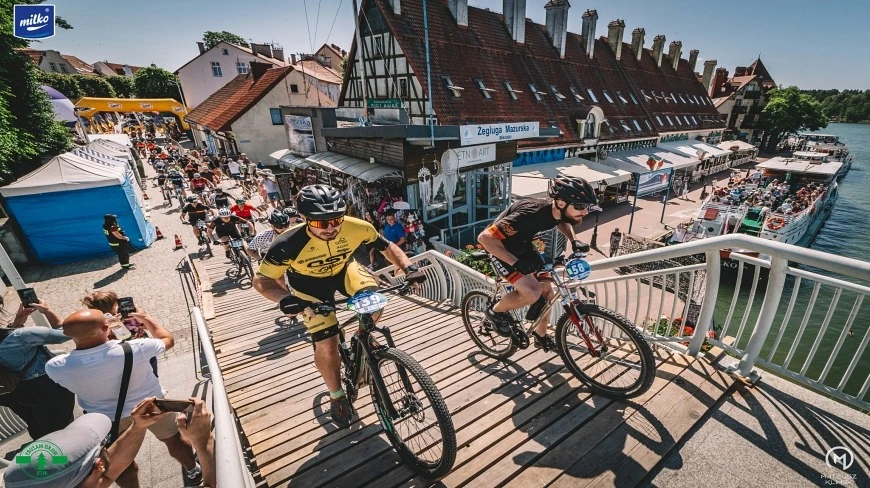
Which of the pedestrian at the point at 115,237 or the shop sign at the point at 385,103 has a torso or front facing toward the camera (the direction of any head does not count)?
the shop sign

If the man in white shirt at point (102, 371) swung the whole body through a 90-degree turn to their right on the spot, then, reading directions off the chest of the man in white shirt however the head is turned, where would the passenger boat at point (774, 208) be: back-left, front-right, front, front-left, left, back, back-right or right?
front-left

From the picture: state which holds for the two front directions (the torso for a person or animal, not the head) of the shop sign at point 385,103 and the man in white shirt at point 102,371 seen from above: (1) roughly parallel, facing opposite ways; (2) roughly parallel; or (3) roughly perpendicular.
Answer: roughly parallel, facing opposite ways

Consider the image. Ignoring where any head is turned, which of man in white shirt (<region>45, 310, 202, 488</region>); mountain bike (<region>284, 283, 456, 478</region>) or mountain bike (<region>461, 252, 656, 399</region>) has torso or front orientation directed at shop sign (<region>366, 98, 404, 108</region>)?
the man in white shirt

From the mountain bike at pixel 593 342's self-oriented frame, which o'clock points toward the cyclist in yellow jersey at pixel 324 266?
The cyclist in yellow jersey is roughly at 4 o'clock from the mountain bike.

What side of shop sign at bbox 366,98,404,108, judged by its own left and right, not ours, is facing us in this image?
front

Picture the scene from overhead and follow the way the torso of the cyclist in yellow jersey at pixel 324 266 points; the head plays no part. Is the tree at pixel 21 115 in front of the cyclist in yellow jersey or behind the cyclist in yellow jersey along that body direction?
behind

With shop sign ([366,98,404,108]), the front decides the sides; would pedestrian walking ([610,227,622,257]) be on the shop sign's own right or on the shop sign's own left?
on the shop sign's own left

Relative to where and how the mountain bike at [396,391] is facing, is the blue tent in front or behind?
behind

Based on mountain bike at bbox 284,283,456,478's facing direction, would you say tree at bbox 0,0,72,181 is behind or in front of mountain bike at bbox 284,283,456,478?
behind

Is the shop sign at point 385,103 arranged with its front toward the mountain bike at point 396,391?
yes

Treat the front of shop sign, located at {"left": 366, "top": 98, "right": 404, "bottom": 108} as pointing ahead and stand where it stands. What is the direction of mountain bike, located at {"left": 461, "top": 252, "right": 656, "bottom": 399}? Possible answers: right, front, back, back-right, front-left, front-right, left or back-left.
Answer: front

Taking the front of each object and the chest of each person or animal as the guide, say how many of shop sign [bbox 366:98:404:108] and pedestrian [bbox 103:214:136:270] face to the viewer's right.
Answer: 1

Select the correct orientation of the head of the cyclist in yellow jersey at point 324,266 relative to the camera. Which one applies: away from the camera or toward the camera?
toward the camera

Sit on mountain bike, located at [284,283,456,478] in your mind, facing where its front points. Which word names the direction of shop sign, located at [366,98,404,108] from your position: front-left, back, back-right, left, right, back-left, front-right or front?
back-left

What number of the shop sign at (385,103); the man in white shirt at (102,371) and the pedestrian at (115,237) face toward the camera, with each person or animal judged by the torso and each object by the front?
1

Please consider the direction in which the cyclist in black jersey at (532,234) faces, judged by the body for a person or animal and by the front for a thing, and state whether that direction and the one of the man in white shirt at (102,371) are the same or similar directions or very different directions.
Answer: very different directions

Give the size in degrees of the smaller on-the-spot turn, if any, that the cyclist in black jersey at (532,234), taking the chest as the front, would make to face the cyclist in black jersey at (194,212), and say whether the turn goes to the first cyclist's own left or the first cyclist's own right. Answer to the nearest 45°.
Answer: approximately 180°

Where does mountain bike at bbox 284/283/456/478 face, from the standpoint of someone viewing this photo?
facing the viewer and to the right of the viewer

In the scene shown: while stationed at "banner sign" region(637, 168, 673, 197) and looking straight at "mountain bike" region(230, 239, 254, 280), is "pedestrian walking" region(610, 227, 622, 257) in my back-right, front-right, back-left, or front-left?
front-left
